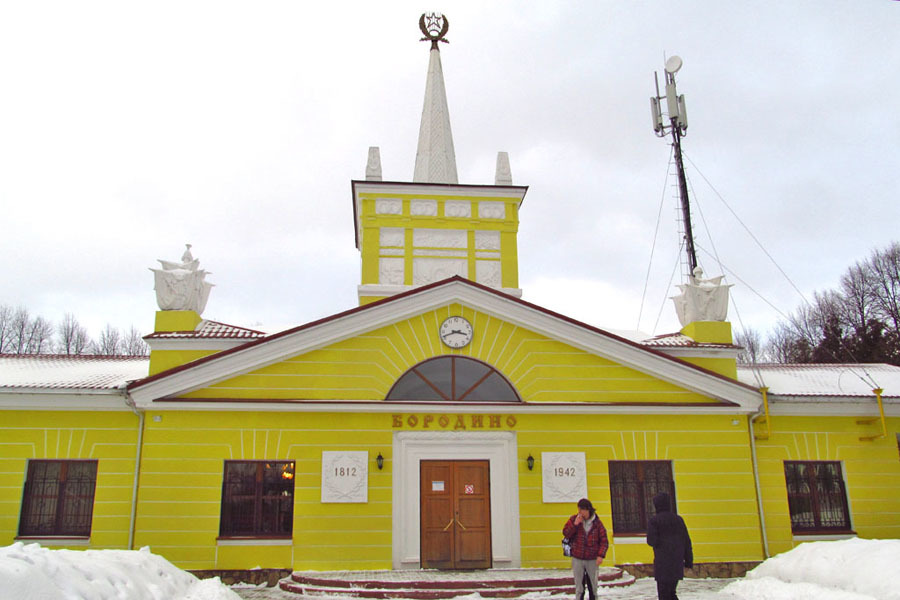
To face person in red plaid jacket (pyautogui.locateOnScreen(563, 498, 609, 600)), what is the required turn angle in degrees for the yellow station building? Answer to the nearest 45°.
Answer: approximately 45° to its left

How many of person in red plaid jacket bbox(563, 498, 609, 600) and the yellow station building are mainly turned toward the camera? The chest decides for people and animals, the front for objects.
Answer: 2

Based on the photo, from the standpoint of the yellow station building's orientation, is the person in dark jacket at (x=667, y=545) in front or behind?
in front

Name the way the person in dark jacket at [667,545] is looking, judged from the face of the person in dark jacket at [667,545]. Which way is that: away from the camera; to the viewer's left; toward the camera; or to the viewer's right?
away from the camera

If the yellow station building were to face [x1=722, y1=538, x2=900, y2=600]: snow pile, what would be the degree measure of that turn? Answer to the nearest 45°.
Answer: approximately 45° to its left

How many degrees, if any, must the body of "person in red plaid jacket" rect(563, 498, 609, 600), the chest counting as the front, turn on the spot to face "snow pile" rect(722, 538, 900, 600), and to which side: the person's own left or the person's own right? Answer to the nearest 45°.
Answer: approximately 135° to the person's own left

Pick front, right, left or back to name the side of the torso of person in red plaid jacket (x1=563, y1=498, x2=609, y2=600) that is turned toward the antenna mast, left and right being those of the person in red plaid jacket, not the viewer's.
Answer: back

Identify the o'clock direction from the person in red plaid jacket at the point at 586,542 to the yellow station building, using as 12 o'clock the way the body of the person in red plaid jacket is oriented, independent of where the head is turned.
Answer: The yellow station building is roughly at 5 o'clock from the person in red plaid jacket.

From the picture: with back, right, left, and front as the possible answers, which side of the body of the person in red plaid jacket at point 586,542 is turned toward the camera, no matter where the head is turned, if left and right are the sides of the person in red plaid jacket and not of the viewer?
front

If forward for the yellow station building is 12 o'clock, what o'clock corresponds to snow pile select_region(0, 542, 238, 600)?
The snow pile is roughly at 1 o'clock from the yellow station building.

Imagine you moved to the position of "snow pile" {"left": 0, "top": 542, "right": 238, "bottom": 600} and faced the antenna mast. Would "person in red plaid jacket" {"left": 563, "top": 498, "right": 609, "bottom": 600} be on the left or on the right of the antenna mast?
right

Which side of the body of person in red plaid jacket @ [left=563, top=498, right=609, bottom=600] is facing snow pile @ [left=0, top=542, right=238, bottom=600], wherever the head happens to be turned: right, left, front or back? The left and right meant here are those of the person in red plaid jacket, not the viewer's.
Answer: right

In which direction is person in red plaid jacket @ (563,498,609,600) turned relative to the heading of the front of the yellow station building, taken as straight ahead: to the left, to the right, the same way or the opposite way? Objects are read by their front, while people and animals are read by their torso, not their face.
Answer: the same way

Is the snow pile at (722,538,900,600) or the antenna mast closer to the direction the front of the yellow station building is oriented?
the snow pile
